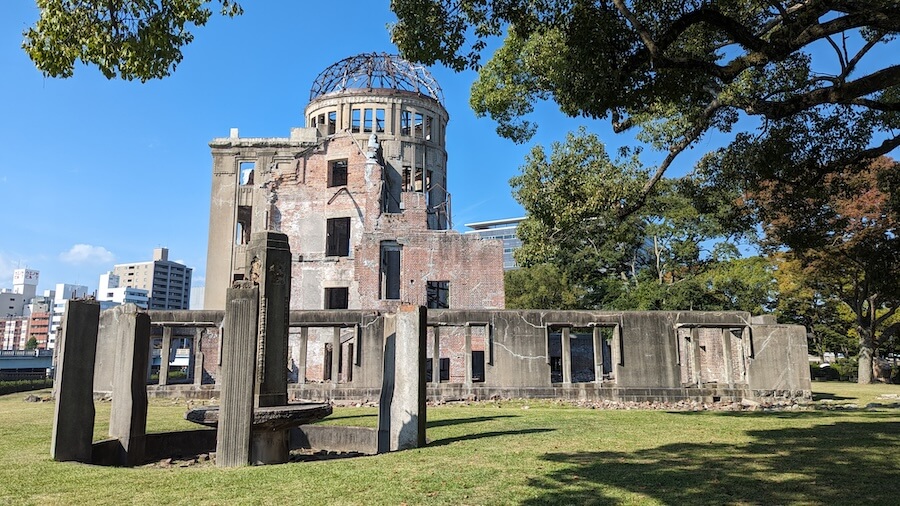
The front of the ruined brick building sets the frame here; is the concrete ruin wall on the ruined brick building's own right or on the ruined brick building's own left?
on the ruined brick building's own left

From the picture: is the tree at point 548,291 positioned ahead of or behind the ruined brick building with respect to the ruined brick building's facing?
behind

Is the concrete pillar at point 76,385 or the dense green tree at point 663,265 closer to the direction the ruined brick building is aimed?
the concrete pillar

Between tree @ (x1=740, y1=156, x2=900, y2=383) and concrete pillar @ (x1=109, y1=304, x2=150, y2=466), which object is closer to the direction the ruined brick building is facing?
the concrete pillar

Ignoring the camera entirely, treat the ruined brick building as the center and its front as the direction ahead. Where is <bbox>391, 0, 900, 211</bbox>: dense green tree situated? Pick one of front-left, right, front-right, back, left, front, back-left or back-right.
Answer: left

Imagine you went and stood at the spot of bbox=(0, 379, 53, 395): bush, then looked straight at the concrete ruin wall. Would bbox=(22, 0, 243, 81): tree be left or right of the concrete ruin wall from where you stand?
right

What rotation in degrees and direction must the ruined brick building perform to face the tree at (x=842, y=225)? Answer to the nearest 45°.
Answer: approximately 135° to its left
